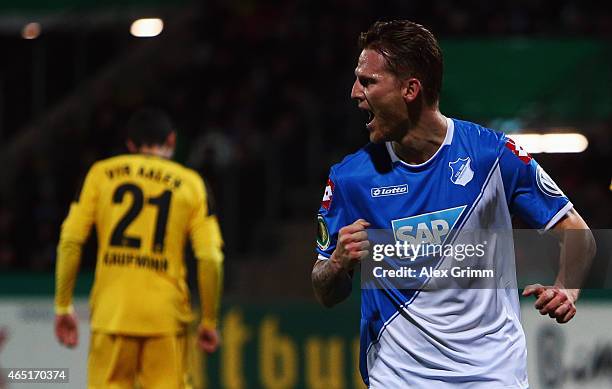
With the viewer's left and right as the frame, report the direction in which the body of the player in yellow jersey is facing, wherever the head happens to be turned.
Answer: facing away from the viewer

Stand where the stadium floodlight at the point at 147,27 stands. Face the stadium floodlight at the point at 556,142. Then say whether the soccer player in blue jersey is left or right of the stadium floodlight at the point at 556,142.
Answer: right

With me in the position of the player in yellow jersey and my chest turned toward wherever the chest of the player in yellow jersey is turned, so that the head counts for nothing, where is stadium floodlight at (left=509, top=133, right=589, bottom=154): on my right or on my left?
on my right

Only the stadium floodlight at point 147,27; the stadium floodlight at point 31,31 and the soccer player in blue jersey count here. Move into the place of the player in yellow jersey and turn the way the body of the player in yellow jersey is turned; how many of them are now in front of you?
2

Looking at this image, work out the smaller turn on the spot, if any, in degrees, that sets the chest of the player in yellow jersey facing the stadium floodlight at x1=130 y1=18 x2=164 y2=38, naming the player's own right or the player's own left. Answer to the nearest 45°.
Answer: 0° — they already face it

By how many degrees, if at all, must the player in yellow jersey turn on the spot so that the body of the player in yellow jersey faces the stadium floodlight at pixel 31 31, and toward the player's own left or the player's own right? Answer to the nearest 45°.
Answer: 0° — they already face it

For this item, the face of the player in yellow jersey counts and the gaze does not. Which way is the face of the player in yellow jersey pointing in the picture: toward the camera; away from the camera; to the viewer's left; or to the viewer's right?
away from the camera

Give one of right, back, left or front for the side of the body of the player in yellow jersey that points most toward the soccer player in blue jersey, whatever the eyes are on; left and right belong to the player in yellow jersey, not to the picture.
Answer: back

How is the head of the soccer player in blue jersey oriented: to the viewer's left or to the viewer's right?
to the viewer's left

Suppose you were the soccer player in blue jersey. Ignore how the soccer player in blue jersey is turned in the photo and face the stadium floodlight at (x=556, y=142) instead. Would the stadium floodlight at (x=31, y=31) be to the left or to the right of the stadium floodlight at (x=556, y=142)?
left

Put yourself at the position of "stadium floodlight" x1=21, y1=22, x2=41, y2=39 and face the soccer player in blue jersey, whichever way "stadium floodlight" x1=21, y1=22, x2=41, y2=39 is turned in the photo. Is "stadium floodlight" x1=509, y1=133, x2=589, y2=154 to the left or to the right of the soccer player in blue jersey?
left
